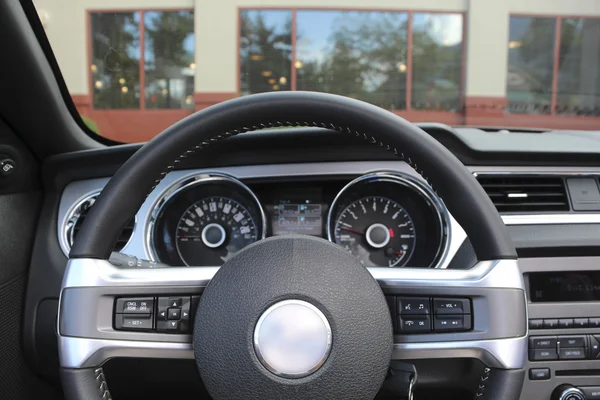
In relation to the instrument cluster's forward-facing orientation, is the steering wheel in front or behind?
in front

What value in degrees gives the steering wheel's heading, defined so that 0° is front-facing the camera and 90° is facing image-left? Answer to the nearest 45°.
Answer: approximately 0°

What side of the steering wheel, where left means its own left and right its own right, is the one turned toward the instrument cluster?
back

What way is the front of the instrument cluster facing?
toward the camera

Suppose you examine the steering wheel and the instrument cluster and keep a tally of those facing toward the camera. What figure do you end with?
2
